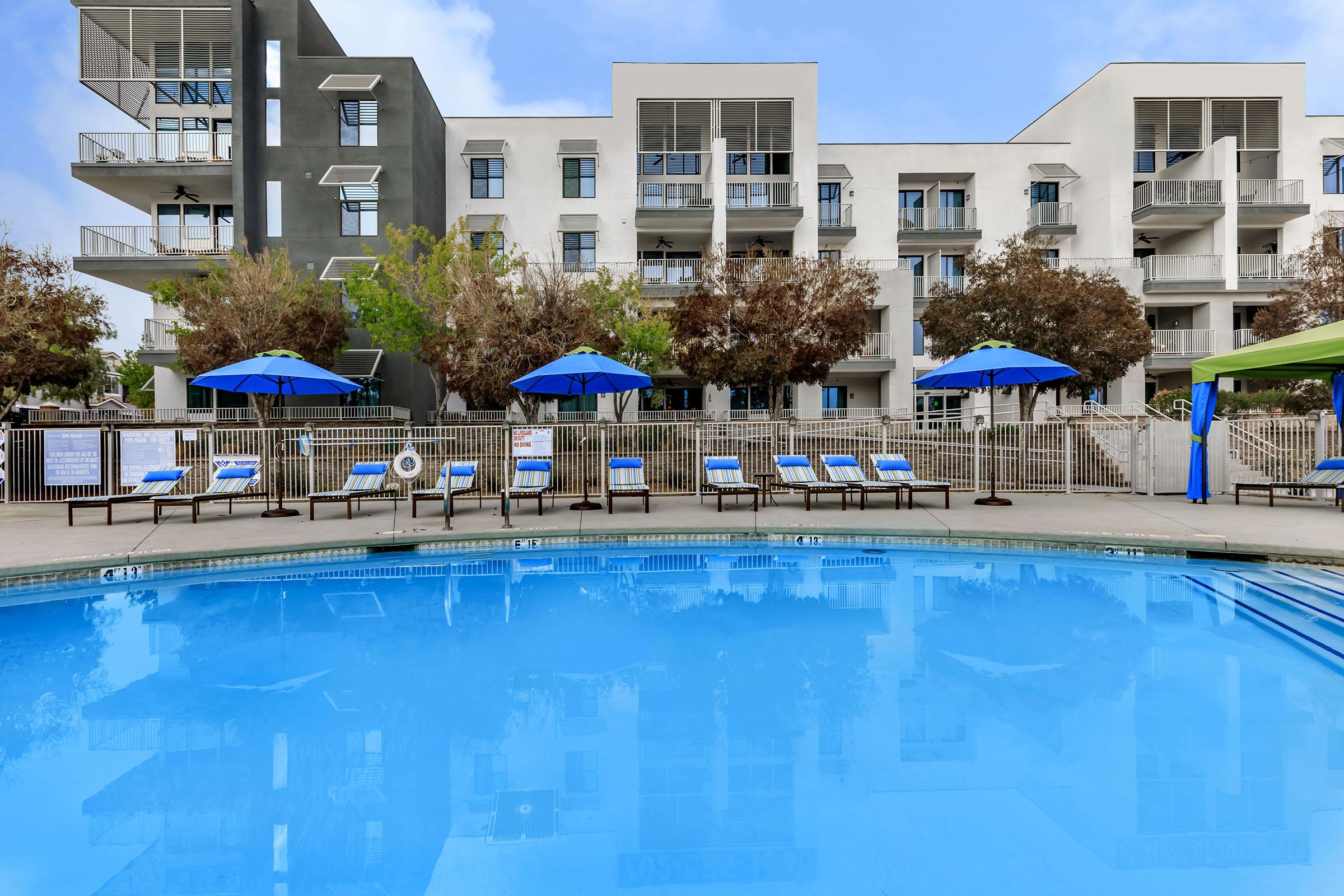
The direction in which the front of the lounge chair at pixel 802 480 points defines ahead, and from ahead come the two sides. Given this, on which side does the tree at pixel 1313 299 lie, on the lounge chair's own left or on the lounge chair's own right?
on the lounge chair's own left

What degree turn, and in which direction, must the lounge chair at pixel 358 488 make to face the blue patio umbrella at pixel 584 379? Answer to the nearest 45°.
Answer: approximately 135° to its left

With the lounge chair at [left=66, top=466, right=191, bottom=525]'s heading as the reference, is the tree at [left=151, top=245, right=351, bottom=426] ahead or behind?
behind

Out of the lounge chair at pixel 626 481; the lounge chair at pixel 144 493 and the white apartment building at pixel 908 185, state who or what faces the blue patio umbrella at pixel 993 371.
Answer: the white apartment building

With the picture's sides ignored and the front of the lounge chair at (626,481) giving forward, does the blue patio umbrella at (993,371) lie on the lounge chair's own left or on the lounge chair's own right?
on the lounge chair's own left

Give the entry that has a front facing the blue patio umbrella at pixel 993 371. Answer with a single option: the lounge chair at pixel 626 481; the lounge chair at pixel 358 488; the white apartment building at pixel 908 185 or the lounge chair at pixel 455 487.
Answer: the white apartment building

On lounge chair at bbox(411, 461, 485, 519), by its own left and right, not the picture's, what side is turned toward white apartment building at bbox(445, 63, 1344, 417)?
back

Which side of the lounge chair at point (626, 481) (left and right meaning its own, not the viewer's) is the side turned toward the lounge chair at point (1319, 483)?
left

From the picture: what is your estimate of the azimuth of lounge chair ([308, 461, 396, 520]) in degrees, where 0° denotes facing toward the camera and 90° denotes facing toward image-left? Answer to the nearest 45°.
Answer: approximately 45°

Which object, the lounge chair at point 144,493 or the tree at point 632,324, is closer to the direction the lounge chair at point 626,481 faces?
the lounge chair

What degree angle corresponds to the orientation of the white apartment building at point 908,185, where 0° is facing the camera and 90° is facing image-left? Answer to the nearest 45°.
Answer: approximately 0°

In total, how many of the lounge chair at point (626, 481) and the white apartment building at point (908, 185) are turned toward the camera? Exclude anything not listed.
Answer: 2

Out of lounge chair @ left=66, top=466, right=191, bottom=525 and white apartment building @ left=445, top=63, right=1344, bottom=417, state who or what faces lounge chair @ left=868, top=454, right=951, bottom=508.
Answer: the white apartment building
